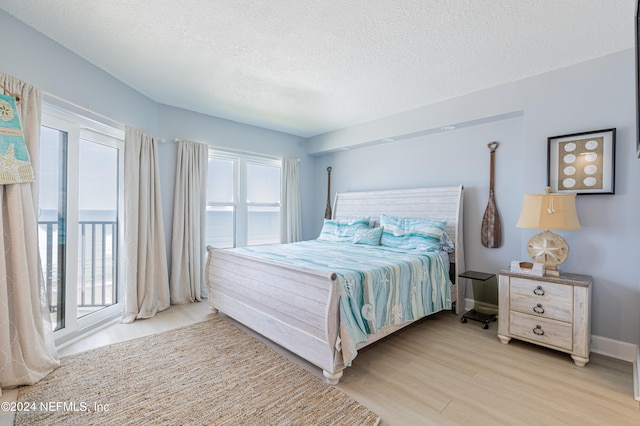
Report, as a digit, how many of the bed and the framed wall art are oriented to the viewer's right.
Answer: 0

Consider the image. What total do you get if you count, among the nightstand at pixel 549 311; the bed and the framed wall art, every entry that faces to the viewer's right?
0

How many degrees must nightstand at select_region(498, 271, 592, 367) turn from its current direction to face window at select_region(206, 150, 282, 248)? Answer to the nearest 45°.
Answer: approximately 45° to its right

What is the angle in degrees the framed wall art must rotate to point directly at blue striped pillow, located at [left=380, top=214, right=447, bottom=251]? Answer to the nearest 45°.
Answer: approximately 45° to its right

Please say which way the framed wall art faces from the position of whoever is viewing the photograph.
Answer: facing the viewer and to the left of the viewer

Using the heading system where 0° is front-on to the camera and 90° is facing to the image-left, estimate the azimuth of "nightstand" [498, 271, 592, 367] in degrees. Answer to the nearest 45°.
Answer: approximately 45°

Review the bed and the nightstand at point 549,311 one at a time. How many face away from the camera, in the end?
0

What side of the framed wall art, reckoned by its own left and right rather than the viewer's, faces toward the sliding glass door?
front

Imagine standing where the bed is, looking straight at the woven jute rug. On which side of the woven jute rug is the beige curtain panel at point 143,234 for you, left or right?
right

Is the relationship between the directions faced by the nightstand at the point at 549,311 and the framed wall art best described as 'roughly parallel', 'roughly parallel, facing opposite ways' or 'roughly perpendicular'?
roughly parallel
